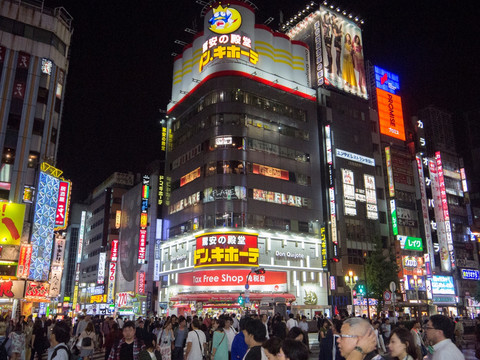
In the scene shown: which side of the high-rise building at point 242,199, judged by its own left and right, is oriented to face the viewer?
front

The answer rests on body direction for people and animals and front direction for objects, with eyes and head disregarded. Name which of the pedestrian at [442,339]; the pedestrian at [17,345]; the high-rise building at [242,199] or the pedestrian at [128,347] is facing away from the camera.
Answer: the pedestrian at [17,345]

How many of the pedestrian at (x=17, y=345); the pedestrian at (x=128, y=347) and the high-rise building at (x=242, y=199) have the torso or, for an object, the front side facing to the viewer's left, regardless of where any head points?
0

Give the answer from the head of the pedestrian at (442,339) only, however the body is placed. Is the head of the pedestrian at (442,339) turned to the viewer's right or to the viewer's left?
to the viewer's left

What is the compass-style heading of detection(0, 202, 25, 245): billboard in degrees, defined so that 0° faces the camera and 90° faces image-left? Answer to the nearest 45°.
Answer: approximately 315°

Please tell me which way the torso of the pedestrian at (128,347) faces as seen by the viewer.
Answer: toward the camera

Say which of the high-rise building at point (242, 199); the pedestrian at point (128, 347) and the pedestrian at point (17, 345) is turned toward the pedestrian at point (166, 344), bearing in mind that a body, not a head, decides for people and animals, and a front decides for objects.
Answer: the high-rise building

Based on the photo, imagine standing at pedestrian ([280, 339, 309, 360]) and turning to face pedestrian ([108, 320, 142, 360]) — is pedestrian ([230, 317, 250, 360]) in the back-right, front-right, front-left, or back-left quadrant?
front-right

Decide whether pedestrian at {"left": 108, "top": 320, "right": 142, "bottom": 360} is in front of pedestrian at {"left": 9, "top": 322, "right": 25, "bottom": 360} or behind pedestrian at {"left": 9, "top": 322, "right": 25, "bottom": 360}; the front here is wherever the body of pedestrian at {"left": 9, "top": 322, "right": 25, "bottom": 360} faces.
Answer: behind

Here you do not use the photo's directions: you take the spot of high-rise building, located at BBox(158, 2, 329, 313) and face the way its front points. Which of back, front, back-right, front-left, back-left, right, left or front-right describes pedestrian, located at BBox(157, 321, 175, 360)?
front

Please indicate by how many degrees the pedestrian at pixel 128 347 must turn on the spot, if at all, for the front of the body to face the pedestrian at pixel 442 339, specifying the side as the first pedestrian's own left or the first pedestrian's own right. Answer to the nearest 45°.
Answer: approximately 45° to the first pedestrian's own left

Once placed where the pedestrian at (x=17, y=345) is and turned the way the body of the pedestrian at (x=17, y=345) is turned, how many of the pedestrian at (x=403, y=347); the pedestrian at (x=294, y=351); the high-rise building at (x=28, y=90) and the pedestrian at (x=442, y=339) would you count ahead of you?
1

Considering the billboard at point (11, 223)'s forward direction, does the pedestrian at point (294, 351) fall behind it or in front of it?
in front

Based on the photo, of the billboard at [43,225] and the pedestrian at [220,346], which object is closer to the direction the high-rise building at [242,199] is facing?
the pedestrian
